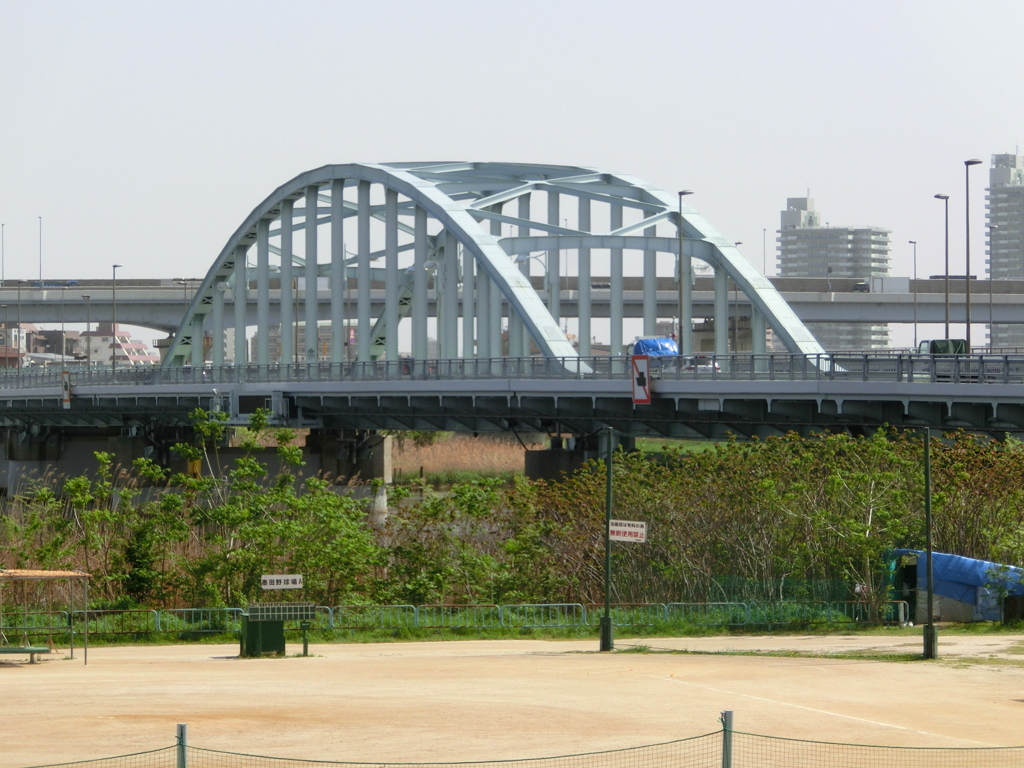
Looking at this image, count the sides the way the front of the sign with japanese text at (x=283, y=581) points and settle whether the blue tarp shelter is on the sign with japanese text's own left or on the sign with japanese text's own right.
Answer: on the sign with japanese text's own left

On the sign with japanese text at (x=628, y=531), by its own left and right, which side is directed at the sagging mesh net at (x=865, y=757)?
front

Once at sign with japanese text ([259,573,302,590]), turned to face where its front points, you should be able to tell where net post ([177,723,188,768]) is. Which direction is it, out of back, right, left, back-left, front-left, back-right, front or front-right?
front

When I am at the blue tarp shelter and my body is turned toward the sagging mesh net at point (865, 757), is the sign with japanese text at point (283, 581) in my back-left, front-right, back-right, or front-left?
front-right

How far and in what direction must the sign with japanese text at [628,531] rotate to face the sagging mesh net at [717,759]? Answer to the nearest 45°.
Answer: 0° — it already faces it

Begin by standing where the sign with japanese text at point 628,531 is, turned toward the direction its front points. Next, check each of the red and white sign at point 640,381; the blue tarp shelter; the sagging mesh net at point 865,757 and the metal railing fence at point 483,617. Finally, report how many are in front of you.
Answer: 1

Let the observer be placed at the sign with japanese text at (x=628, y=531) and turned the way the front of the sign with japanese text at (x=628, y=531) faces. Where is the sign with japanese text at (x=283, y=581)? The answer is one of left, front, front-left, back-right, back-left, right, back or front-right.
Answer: right

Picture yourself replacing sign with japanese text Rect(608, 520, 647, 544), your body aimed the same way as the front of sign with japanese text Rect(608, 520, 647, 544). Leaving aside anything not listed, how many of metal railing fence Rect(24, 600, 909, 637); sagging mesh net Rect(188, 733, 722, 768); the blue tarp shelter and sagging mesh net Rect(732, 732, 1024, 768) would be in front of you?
2

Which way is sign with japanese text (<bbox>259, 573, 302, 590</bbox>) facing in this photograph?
toward the camera

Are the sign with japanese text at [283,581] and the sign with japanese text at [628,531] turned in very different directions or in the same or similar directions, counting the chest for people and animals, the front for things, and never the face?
same or similar directions

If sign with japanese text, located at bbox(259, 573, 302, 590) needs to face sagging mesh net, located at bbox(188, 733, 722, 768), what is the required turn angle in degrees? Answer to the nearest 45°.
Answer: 0° — it already faces it

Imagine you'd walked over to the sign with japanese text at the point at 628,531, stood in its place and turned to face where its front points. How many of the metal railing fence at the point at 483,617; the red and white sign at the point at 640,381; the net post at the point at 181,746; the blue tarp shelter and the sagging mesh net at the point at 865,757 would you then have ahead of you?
2

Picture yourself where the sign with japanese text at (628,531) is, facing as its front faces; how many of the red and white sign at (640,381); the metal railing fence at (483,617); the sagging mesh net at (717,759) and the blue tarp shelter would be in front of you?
1

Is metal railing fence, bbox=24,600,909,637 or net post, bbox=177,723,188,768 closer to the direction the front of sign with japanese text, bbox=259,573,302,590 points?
the net post

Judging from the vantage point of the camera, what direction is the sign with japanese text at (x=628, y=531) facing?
facing the viewer

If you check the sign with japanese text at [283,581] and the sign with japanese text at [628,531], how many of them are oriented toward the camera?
2

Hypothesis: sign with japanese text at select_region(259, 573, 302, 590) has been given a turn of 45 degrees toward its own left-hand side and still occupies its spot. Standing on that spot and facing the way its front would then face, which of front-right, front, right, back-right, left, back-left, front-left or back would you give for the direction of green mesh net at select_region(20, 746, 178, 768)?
front-right

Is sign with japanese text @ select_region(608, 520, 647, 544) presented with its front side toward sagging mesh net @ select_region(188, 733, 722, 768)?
yes

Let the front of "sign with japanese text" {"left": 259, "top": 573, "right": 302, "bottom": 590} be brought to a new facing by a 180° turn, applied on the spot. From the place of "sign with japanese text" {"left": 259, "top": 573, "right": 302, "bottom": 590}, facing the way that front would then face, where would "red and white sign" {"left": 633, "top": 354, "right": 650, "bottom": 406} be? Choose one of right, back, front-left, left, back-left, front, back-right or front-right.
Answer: front-right

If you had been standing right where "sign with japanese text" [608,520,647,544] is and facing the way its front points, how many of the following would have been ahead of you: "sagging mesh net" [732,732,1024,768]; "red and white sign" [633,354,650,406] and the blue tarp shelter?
1
